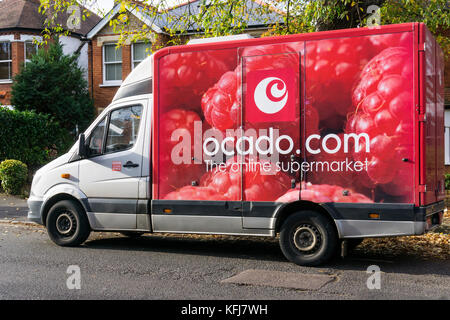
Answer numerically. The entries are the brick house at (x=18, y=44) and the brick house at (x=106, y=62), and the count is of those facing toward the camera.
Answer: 2

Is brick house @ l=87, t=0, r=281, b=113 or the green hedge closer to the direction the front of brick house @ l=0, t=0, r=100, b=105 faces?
the green hedge

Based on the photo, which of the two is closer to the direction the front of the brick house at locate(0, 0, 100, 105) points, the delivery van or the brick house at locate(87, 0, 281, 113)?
the delivery van

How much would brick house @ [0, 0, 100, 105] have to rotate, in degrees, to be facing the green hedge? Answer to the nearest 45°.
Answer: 0° — it already faces it

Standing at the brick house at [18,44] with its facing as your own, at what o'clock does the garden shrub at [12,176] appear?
The garden shrub is roughly at 12 o'clock from the brick house.

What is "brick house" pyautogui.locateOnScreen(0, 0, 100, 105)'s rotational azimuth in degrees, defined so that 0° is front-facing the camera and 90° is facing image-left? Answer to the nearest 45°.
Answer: approximately 0°

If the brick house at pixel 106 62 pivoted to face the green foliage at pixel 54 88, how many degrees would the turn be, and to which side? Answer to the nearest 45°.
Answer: approximately 45° to its right

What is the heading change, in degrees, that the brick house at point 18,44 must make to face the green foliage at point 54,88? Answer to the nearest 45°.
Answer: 0° — it already faces it
